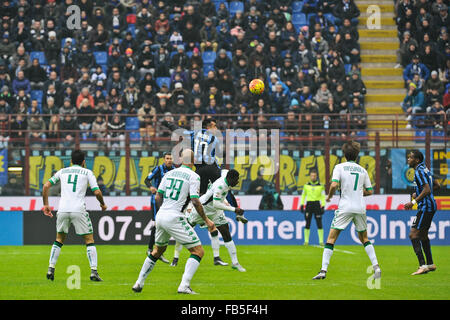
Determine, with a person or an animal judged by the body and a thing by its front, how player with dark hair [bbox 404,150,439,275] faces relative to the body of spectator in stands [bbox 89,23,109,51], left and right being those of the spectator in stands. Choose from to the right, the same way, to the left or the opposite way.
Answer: to the right

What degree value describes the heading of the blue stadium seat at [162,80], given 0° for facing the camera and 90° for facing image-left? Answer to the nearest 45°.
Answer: approximately 0°

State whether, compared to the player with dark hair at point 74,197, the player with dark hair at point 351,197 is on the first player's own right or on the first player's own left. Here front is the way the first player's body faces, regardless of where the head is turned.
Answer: on the first player's own right

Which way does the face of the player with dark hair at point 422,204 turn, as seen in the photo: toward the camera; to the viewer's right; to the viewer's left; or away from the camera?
to the viewer's left

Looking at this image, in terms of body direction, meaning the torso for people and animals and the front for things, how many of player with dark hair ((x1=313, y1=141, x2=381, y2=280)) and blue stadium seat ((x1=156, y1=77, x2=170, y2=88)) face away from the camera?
1

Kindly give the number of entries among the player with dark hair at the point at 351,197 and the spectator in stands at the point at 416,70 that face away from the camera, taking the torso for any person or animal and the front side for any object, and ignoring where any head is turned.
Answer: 1

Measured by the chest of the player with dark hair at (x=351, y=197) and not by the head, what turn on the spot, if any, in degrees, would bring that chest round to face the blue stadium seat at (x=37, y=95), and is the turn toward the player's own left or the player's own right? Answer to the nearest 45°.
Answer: approximately 45° to the player's own left

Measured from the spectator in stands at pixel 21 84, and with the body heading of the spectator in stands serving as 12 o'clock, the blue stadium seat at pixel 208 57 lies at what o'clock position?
The blue stadium seat is roughly at 9 o'clock from the spectator in stands.

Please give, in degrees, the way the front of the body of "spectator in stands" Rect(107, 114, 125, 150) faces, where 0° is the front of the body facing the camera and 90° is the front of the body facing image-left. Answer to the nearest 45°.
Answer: approximately 0°

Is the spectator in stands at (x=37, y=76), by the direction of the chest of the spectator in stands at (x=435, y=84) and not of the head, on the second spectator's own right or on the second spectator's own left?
on the second spectator's own right

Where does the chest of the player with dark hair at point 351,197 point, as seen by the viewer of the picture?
away from the camera

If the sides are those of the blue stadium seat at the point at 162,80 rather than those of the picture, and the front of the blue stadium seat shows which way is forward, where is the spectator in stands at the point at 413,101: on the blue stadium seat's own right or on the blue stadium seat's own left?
on the blue stadium seat's own left
